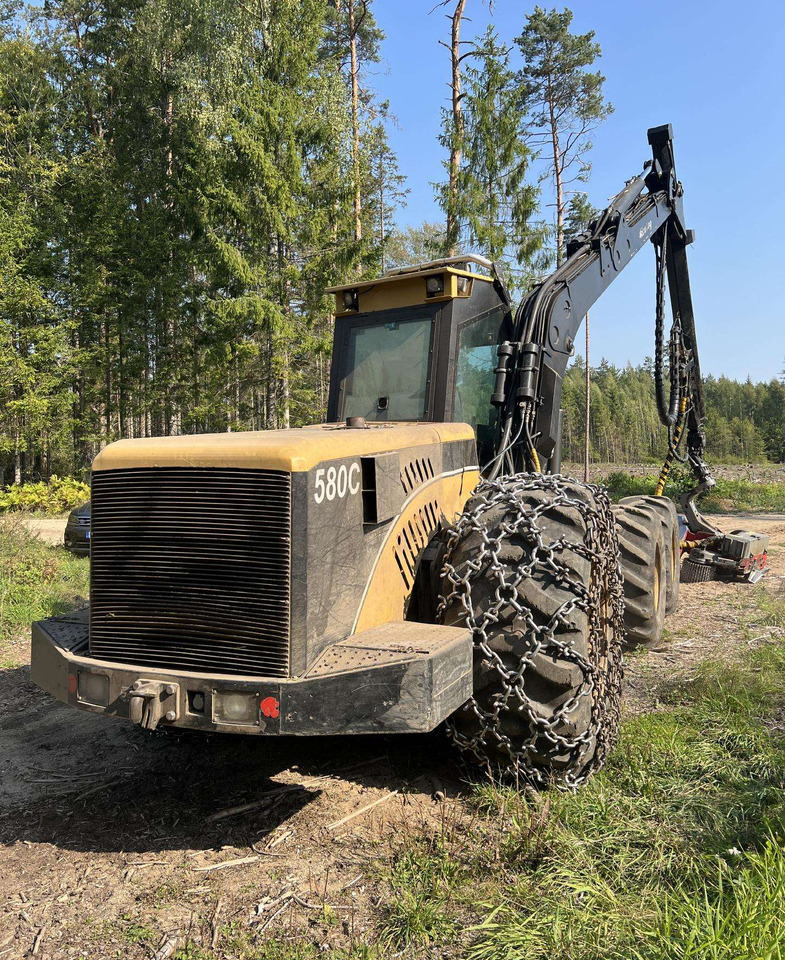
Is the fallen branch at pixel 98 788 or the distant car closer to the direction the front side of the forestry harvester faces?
the distant car

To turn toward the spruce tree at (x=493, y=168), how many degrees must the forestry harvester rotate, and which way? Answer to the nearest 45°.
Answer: approximately 45° to its left

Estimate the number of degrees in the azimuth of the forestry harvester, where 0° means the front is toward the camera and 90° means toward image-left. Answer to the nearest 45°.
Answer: approximately 225°

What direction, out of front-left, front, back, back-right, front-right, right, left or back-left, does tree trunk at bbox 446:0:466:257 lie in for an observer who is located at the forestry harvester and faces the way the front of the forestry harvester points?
front-left

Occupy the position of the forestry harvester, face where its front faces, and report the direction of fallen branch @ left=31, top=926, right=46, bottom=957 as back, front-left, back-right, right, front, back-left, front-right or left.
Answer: back

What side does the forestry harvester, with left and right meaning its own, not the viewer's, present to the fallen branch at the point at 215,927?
back

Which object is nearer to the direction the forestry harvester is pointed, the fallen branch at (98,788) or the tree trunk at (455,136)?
the tree trunk

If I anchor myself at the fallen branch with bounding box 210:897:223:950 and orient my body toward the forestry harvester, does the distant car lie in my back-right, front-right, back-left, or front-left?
front-left
